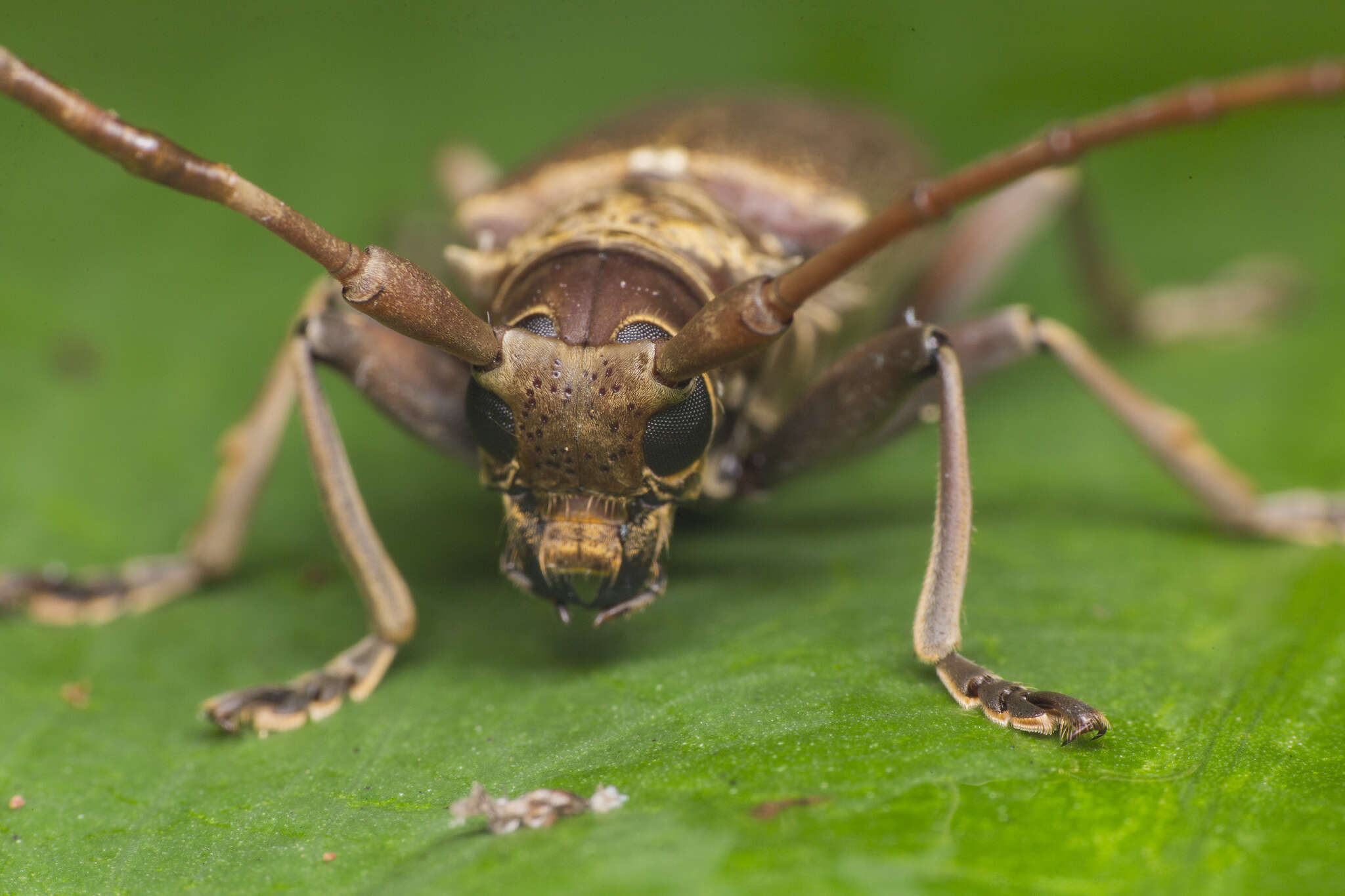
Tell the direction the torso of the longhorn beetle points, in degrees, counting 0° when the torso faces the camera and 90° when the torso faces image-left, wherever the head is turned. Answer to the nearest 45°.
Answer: approximately 0°

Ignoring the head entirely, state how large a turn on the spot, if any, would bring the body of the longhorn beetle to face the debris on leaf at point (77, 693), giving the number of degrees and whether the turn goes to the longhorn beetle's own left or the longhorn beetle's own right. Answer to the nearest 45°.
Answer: approximately 90° to the longhorn beetle's own right

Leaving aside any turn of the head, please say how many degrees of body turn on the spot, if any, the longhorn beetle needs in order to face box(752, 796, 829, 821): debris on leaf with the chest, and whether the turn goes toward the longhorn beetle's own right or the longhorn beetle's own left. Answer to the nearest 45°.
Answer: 0° — it already faces it
